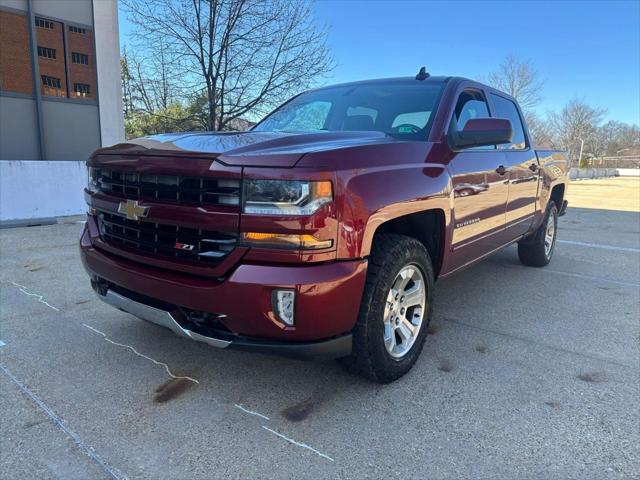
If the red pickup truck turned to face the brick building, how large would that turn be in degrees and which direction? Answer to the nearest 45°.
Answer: approximately 90° to its right

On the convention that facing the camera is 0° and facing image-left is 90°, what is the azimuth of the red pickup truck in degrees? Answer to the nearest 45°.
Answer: approximately 45°
